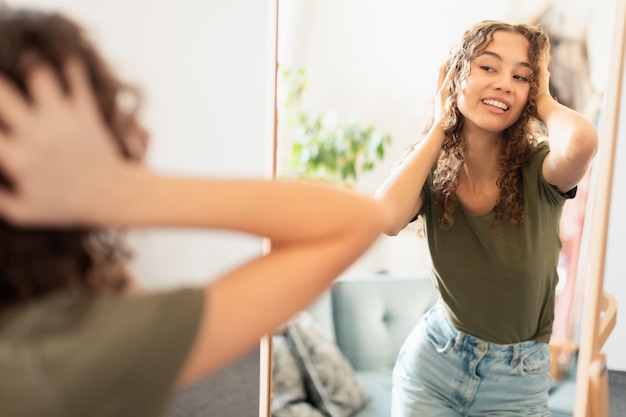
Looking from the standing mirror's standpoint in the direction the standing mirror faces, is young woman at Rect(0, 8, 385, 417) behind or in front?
in front

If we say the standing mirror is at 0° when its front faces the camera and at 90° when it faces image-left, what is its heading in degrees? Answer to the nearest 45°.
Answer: approximately 45°
